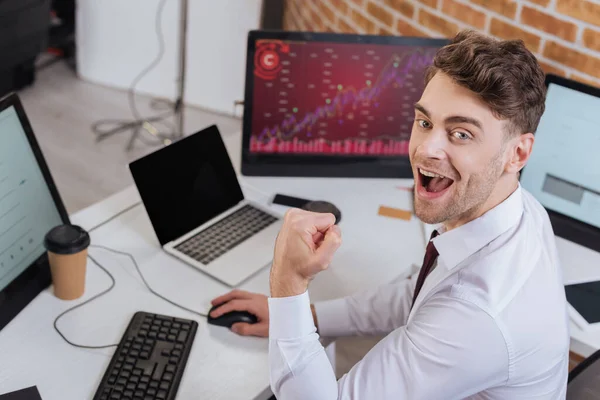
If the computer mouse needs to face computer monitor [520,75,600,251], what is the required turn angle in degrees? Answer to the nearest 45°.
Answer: approximately 135° to its right

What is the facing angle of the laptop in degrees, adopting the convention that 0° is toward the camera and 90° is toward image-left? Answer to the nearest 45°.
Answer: approximately 315°

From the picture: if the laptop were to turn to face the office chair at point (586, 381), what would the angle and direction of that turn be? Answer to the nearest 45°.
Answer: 0° — it already faces it

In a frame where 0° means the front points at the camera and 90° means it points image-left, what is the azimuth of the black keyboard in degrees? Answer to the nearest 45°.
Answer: approximately 270°

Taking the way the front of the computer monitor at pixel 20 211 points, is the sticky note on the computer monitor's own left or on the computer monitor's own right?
on the computer monitor's own left
